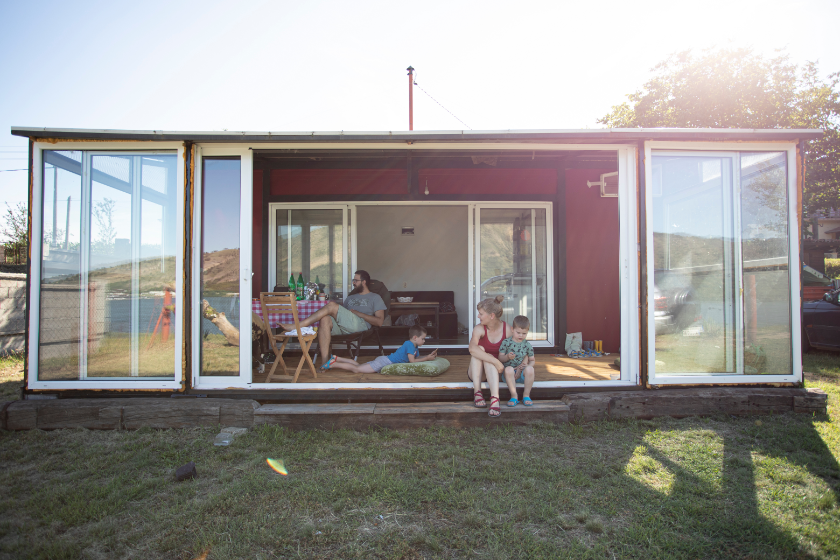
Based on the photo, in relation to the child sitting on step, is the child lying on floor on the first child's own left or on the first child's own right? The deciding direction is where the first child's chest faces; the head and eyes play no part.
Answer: on the first child's own right

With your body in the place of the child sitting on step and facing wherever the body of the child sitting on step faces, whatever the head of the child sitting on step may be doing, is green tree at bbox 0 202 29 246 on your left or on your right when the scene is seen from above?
on your right

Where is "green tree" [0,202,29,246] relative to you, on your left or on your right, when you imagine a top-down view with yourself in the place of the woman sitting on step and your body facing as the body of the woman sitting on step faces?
on your right

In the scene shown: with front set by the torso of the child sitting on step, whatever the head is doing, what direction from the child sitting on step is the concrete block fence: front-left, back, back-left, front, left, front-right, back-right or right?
right

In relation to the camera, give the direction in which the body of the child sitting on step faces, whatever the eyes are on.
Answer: toward the camera

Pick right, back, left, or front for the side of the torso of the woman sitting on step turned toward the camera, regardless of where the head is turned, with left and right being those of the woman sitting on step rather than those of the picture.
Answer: front

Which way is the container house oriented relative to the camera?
toward the camera

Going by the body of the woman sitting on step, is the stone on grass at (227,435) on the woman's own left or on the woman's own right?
on the woman's own right
